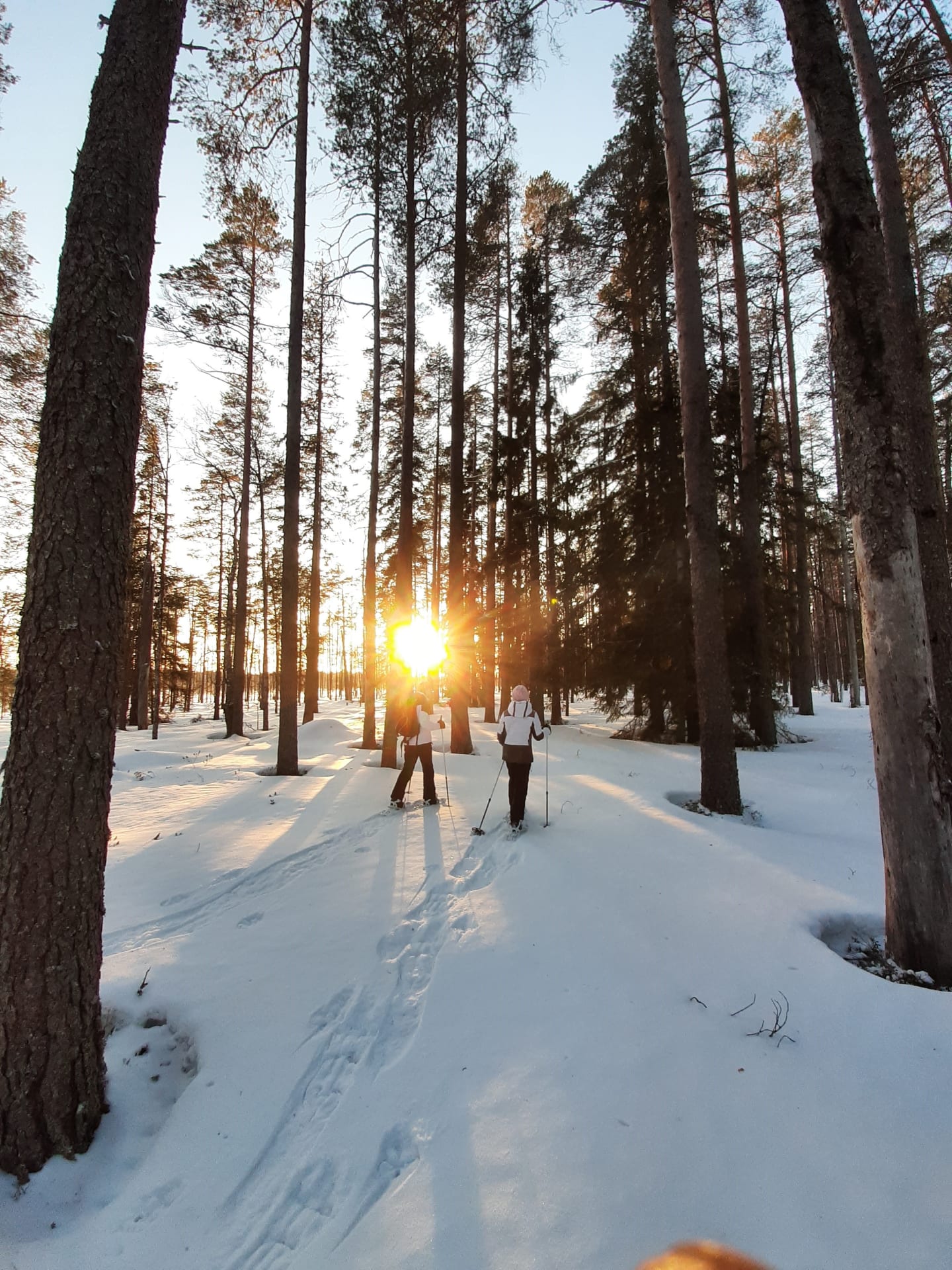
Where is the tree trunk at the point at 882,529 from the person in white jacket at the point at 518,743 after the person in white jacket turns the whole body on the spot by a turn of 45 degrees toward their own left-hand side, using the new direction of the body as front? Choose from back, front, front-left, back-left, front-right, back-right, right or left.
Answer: back

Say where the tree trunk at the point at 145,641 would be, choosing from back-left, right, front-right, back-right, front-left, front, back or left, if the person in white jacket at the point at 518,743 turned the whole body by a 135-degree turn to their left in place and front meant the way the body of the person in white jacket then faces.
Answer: right

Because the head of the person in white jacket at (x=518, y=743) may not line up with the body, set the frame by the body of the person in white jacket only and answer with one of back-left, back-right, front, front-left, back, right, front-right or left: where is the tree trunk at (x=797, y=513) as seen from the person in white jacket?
front-right

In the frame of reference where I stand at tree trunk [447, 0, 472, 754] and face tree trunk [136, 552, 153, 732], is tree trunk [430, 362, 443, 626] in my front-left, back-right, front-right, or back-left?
front-right

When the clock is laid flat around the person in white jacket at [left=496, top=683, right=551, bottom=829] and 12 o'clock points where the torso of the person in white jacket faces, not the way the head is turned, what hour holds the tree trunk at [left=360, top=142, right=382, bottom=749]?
The tree trunk is roughly at 11 o'clock from the person in white jacket.

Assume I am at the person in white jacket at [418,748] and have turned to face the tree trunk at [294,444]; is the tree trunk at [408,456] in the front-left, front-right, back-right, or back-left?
front-right

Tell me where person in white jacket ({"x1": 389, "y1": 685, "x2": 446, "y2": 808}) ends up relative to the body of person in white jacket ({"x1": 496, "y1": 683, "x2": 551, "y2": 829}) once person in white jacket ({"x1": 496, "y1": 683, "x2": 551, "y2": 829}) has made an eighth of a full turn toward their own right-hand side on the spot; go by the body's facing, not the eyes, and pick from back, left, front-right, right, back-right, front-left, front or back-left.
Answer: left

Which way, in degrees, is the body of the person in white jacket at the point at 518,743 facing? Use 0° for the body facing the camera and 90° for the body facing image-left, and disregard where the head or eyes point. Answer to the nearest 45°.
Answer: approximately 180°

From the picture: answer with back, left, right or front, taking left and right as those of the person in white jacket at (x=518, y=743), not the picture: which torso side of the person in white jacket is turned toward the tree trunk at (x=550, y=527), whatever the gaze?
front

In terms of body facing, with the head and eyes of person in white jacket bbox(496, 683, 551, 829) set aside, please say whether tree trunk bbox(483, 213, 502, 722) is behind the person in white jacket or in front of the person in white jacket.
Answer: in front

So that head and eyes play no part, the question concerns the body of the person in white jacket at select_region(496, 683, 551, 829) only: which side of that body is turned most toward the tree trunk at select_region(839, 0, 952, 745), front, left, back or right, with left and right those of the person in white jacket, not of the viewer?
right

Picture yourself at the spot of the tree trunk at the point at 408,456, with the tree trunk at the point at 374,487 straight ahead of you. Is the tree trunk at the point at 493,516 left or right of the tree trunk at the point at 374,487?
right

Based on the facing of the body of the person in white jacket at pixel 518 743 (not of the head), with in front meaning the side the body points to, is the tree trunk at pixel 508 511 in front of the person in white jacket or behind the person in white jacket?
in front

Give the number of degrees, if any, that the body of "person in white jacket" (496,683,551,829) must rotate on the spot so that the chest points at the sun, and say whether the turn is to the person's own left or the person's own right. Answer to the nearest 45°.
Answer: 0° — they already face it

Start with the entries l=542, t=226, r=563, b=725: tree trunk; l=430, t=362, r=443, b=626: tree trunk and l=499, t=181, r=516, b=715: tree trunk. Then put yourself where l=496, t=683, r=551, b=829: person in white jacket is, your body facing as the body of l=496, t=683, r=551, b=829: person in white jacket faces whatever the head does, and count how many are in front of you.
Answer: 3

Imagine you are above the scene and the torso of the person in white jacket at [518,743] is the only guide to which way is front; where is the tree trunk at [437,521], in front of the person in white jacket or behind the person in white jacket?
in front

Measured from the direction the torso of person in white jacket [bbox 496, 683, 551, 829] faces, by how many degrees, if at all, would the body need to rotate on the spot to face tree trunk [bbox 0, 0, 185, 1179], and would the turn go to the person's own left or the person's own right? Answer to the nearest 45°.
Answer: approximately 135° to the person's own left

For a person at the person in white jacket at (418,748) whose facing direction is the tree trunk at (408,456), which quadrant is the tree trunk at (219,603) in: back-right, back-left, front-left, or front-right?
front-left
